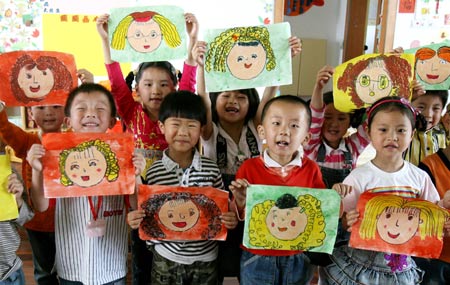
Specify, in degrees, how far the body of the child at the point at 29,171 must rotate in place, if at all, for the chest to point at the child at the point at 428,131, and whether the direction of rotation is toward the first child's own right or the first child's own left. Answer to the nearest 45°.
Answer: approximately 90° to the first child's own left

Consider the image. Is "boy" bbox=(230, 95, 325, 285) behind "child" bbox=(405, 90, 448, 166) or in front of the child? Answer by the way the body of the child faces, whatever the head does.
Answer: in front
